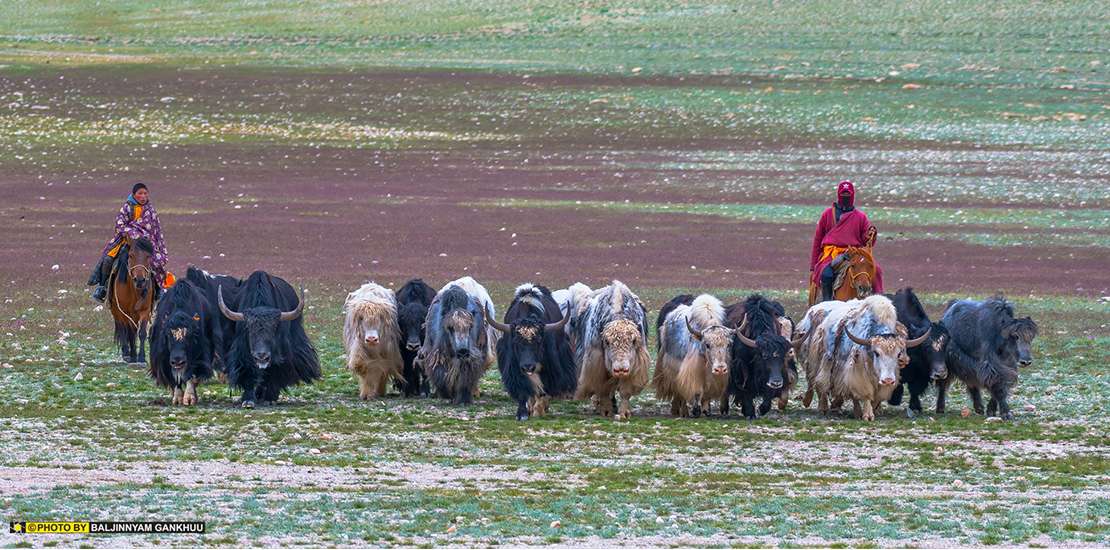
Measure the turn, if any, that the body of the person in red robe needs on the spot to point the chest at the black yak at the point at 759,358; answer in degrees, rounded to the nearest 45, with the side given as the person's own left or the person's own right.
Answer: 0° — they already face it

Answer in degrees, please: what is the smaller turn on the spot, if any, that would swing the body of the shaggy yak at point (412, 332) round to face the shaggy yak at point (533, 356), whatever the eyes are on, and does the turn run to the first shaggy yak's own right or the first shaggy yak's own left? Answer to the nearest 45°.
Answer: approximately 45° to the first shaggy yak's own left

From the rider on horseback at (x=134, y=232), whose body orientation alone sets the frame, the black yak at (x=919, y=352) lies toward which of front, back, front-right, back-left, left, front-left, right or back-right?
front-left

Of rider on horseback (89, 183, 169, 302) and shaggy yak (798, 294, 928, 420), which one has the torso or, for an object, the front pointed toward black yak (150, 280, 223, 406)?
the rider on horseback

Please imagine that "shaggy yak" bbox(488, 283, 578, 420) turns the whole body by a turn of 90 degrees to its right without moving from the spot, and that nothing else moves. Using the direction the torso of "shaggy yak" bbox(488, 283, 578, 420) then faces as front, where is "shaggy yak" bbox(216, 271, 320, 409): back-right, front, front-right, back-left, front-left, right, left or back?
front

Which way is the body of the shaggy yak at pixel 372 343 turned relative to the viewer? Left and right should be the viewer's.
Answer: facing the viewer

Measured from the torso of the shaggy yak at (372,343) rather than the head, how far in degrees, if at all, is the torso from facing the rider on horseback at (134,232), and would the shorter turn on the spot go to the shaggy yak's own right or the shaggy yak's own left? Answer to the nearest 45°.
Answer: approximately 135° to the shaggy yak's own right

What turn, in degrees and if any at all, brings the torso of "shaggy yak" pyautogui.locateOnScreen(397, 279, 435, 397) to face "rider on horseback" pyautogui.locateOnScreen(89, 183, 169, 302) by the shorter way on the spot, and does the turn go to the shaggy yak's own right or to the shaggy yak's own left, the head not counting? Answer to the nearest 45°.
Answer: approximately 135° to the shaggy yak's own right

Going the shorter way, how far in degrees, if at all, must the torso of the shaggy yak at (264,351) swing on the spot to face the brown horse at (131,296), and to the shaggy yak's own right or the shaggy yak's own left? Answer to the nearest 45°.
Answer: approximately 135° to the shaggy yak's own right

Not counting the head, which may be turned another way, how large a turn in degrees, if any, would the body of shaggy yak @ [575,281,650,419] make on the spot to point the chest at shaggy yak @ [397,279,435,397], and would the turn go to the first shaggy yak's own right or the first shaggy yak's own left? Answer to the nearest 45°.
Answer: approximately 135° to the first shaggy yak's own right

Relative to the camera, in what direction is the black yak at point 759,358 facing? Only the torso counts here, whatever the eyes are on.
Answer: toward the camera

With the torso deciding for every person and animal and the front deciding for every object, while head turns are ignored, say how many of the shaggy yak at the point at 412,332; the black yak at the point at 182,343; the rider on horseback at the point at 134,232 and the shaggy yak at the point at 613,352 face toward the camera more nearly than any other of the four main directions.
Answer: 4
